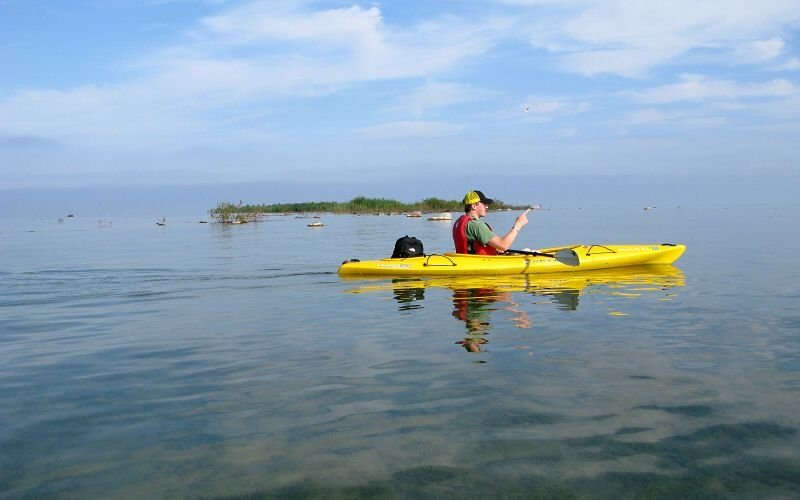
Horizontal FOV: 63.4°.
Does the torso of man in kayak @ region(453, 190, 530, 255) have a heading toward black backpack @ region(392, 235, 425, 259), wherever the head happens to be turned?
no

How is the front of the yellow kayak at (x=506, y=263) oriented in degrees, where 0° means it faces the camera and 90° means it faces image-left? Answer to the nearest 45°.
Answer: approximately 270°

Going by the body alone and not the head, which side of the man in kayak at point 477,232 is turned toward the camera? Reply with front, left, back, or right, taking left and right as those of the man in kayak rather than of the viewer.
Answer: right
